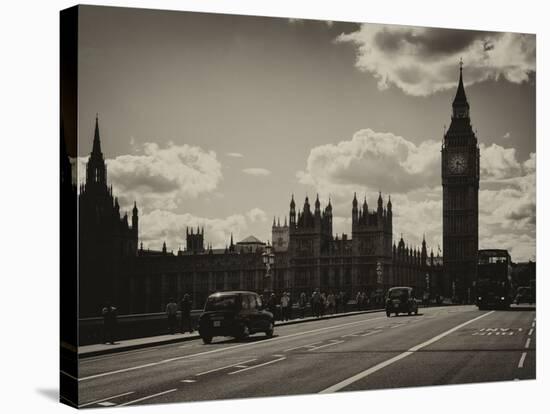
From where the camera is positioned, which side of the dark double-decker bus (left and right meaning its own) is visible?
front

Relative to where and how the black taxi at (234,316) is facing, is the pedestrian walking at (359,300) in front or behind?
in front

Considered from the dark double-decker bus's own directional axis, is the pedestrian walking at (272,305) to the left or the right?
on its right

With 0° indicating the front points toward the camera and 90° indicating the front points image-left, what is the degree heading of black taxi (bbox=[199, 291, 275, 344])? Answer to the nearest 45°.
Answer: approximately 225°

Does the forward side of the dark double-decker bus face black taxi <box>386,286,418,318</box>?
no

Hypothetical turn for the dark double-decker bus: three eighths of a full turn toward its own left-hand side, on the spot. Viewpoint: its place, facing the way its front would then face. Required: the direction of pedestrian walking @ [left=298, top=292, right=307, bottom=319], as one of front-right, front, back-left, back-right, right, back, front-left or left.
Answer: back

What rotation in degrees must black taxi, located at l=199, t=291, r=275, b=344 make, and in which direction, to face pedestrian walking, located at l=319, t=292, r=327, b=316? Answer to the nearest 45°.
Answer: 0° — it already faces them

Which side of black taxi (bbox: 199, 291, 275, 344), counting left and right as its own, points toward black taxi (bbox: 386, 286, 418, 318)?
front
